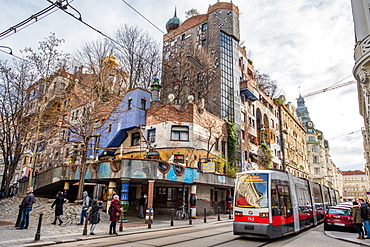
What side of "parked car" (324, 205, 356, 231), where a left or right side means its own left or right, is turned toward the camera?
back

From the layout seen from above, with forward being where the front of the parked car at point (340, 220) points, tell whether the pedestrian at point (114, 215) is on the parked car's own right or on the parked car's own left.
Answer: on the parked car's own left

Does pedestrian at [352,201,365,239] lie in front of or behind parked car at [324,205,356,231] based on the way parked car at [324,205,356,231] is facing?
behind

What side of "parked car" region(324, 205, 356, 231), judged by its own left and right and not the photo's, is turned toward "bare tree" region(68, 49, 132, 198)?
left
